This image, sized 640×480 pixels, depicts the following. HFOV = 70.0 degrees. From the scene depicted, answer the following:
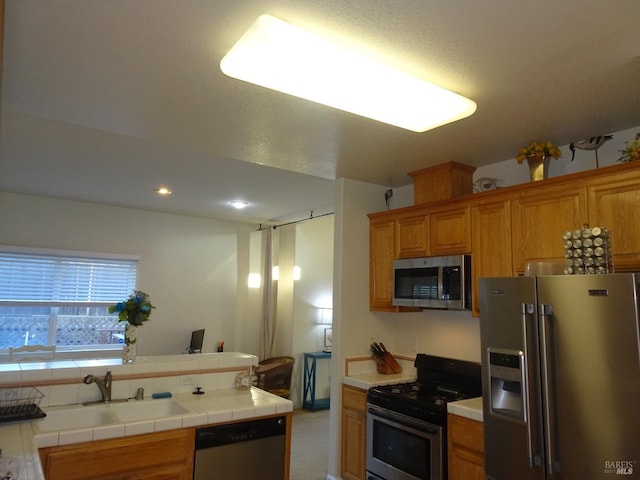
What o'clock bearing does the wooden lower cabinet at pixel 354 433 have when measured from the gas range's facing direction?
The wooden lower cabinet is roughly at 2 o'clock from the gas range.

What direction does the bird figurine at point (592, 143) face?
to the viewer's left

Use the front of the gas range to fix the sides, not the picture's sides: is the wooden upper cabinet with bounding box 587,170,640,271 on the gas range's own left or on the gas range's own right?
on the gas range's own left

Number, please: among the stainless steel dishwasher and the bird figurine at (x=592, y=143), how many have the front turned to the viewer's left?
1

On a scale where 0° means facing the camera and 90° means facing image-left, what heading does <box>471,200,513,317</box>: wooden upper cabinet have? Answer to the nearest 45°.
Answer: approximately 45°

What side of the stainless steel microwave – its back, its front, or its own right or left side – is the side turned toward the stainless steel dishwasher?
front

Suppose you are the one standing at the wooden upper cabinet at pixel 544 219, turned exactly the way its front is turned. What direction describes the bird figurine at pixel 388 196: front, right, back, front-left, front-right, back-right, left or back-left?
right

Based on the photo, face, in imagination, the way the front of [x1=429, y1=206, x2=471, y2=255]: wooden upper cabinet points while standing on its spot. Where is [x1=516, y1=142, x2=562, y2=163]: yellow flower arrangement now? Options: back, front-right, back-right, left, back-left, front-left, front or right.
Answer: left

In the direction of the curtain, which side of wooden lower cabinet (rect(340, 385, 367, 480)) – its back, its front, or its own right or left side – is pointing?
right
